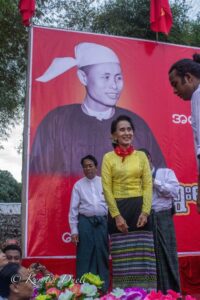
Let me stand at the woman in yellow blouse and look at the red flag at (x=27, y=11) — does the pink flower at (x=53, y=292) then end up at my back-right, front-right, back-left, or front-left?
back-left

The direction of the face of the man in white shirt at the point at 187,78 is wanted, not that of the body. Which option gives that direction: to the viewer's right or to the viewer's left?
to the viewer's left

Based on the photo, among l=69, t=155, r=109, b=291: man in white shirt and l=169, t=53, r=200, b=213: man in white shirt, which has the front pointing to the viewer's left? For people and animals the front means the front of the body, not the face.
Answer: l=169, t=53, r=200, b=213: man in white shirt

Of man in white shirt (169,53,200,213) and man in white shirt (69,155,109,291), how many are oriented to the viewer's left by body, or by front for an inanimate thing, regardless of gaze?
1

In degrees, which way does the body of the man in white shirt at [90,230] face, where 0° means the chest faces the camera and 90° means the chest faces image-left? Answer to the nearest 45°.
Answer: approximately 315°

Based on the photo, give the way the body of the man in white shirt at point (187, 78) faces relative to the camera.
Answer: to the viewer's left
